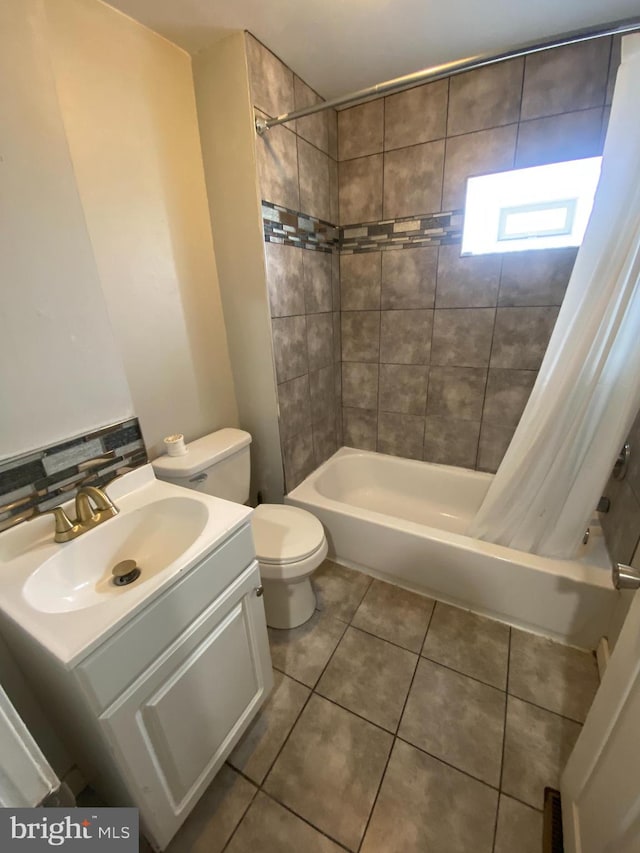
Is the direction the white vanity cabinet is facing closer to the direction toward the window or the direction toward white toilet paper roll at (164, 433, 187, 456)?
the window

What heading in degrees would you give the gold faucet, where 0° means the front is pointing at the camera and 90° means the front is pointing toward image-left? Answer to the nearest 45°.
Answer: approximately 315°

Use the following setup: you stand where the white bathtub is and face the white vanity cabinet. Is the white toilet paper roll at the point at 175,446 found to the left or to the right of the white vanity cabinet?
right

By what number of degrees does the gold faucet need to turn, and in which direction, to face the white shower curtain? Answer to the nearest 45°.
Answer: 0° — it already faces it

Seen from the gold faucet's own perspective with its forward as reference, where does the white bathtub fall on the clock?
The white bathtub is roughly at 11 o'clock from the gold faucet.
